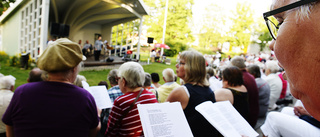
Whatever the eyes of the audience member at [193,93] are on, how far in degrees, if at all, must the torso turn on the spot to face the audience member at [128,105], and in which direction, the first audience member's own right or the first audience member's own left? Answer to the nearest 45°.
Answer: approximately 45° to the first audience member's own left

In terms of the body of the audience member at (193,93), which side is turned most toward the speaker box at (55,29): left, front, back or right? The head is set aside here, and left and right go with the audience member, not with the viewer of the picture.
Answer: front

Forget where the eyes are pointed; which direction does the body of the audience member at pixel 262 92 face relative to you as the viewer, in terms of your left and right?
facing away from the viewer and to the left of the viewer

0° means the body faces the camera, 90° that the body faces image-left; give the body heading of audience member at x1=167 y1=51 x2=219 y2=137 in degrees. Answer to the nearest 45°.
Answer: approximately 135°

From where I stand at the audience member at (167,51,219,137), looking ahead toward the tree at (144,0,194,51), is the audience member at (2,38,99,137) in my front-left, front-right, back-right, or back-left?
back-left

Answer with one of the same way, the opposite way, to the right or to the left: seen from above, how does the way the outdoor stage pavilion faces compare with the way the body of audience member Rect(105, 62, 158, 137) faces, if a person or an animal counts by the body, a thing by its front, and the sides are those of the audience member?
the opposite way

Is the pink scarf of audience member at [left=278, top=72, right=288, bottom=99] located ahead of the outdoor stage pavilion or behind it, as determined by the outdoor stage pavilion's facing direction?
ahead

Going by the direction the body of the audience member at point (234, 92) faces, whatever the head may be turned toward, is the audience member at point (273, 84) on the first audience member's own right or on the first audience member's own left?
on the first audience member's own right

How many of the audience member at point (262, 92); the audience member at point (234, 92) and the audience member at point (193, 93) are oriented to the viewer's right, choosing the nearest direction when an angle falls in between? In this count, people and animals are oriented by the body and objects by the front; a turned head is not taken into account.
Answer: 0

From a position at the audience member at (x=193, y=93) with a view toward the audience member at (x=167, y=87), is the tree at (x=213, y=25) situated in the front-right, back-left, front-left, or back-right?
front-right
